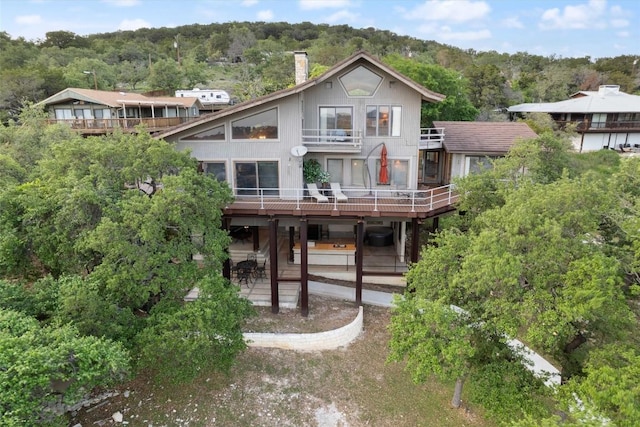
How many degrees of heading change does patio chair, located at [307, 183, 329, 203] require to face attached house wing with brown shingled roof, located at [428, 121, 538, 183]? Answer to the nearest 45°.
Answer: approximately 45° to its left

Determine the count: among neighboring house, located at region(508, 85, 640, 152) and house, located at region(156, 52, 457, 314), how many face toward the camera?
2

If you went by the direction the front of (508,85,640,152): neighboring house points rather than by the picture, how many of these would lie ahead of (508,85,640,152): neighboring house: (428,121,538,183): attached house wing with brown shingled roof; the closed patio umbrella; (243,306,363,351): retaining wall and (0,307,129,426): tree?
4

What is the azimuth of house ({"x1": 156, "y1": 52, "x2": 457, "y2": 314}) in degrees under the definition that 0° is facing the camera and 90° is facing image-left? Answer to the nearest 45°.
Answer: approximately 0°

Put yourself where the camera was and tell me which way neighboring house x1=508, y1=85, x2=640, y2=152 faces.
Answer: facing the viewer

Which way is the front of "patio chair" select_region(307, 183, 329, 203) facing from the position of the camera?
facing the viewer and to the right of the viewer

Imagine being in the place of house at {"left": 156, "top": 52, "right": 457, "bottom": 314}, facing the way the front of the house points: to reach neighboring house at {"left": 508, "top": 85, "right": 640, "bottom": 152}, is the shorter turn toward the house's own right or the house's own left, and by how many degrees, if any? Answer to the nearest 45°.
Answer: approximately 135° to the house's own left

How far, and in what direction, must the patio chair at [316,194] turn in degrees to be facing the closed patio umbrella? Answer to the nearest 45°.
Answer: approximately 45° to its left

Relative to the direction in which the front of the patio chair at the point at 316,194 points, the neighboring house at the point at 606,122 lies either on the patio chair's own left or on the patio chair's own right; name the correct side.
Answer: on the patio chair's own left

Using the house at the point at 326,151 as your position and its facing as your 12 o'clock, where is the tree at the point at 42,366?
The tree is roughly at 1 o'clock from the house.

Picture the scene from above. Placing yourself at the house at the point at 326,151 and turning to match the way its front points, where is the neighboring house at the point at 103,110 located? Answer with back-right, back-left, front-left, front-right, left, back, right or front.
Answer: back-right

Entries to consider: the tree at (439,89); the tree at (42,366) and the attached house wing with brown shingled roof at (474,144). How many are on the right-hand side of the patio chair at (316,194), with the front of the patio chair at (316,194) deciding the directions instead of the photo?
1
